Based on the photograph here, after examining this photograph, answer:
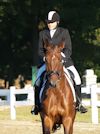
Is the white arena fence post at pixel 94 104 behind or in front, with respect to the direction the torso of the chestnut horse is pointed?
behind

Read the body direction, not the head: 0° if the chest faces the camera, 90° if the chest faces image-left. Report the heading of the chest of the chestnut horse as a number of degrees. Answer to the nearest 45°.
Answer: approximately 0°
